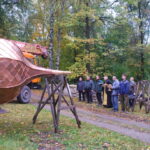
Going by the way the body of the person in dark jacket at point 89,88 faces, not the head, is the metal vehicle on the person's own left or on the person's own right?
on the person's own right

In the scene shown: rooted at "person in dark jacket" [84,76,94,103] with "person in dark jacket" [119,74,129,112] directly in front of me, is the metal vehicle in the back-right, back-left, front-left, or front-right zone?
back-right

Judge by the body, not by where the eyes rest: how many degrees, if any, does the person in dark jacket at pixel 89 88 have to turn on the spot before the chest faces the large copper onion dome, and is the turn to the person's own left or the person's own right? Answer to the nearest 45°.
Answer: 0° — they already face it

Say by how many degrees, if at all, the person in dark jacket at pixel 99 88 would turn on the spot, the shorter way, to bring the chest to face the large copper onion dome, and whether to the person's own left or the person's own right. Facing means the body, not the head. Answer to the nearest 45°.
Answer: approximately 45° to the person's own left

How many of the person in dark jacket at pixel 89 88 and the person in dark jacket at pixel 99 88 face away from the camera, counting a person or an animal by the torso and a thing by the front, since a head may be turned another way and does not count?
0

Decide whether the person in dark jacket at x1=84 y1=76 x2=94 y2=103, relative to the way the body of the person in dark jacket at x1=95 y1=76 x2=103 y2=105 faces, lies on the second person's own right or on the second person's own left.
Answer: on the second person's own right

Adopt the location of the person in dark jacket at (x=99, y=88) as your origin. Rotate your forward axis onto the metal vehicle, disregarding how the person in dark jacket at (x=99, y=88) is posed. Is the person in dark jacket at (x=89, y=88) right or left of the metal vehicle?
right

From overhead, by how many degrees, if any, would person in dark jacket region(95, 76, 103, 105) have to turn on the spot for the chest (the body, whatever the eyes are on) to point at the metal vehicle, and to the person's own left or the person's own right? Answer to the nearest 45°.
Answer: approximately 45° to the person's own right
